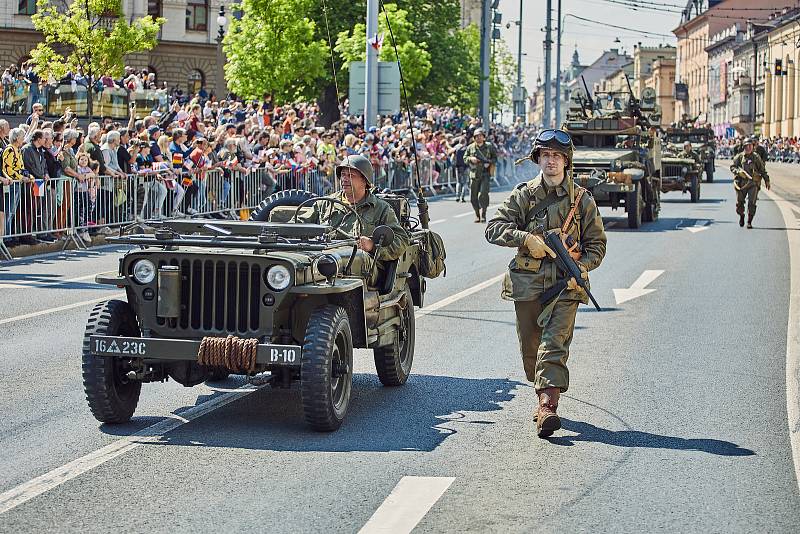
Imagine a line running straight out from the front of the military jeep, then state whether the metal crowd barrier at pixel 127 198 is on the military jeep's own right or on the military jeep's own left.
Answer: on the military jeep's own right

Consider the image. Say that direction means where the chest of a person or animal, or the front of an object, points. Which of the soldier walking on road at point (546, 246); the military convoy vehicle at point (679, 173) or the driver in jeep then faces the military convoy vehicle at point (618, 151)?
the military convoy vehicle at point (679, 173)

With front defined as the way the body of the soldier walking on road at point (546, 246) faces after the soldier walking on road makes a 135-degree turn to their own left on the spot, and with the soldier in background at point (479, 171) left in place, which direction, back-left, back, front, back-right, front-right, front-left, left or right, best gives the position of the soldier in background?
front-left

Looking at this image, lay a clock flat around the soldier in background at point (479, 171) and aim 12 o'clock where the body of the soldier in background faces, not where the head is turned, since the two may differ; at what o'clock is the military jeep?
The military jeep is roughly at 12 o'clock from the soldier in background.

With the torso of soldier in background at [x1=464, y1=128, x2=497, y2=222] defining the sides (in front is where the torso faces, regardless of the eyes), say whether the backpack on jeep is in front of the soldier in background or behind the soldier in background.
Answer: in front

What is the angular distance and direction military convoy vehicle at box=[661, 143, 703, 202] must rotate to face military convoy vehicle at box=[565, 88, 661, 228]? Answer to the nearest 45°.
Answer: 0° — it already faces it

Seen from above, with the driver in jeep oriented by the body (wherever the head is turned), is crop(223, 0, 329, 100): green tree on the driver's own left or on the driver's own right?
on the driver's own right

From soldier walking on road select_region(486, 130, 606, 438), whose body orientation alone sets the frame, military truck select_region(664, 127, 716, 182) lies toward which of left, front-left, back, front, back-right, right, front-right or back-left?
back

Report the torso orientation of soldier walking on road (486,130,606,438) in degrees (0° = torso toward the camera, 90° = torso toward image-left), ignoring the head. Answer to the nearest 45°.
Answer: approximately 0°

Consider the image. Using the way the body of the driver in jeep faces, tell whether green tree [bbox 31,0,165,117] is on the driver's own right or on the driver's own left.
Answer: on the driver's own right

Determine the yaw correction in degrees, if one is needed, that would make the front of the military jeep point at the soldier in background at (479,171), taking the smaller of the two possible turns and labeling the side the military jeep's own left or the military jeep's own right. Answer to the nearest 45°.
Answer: approximately 135° to the military jeep's own right
